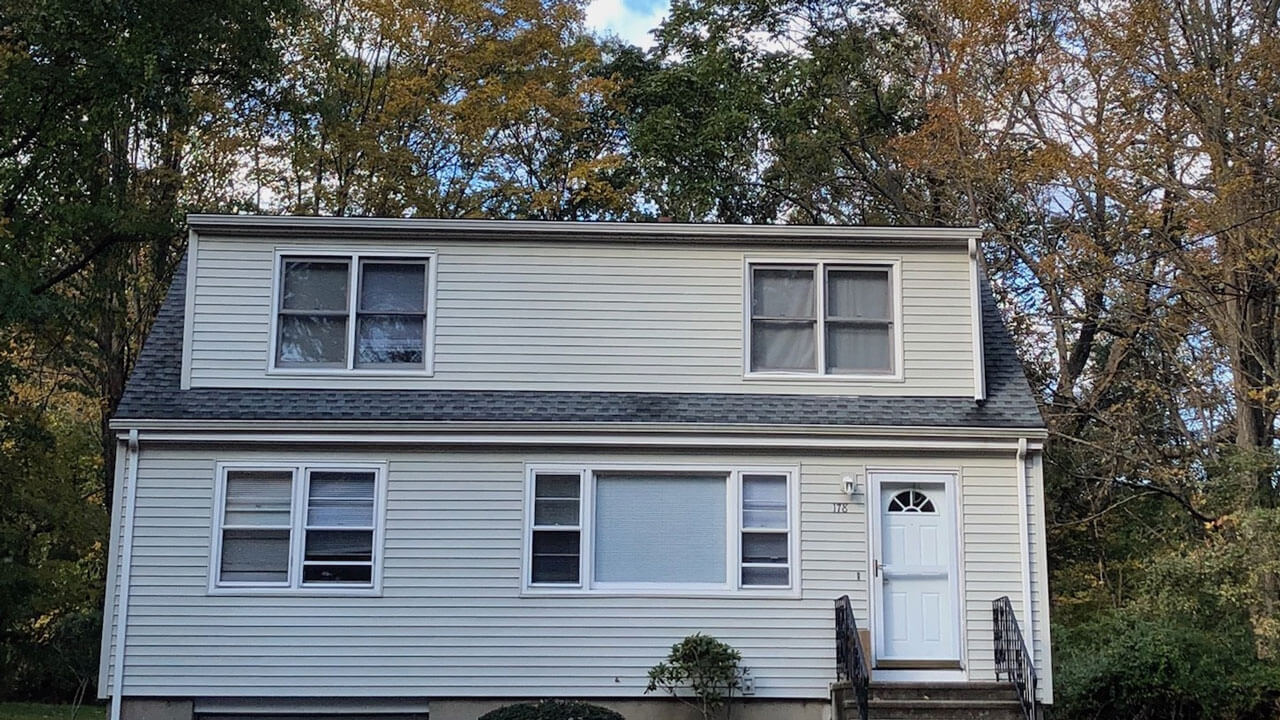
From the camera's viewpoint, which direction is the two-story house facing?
toward the camera

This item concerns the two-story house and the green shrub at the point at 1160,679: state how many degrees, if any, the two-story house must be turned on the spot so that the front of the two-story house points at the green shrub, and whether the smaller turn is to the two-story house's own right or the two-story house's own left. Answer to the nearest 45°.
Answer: approximately 90° to the two-story house's own left
